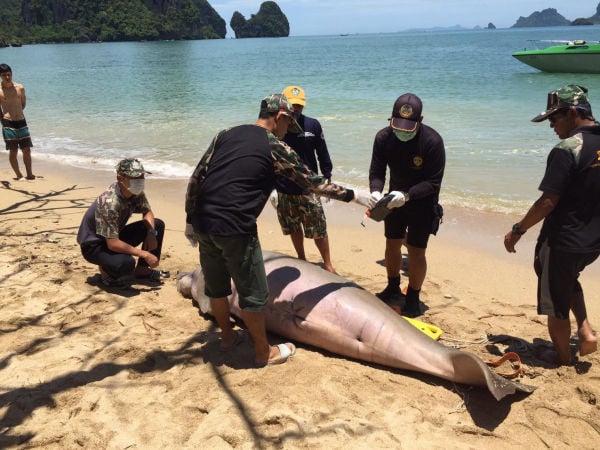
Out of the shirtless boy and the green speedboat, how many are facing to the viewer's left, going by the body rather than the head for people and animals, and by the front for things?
1

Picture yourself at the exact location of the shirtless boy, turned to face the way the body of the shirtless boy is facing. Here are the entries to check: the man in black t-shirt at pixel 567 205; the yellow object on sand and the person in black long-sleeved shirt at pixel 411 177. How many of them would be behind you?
0

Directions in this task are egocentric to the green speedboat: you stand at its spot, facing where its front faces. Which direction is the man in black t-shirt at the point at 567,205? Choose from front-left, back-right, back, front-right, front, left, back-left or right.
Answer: left

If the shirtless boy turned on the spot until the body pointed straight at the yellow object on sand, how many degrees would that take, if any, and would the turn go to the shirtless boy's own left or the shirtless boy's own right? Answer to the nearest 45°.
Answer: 0° — they already face it

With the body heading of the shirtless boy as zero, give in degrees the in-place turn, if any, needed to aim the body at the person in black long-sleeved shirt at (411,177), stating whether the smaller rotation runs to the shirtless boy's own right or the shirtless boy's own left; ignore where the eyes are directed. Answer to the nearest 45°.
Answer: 0° — they already face them

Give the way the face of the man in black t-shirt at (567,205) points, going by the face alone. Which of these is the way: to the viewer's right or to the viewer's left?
to the viewer's left

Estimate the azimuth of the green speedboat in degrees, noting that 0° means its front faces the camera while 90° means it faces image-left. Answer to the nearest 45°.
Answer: approximately 90°

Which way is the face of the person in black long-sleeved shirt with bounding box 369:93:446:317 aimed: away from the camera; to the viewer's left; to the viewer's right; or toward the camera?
toward the camera

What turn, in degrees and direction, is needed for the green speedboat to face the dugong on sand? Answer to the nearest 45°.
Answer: approximately 90° to its left

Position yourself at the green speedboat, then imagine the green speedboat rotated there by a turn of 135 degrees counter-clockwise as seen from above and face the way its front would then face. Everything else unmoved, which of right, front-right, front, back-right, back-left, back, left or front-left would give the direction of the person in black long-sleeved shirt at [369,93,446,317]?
front-right

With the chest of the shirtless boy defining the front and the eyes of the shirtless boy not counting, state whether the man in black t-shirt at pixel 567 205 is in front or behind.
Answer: in front

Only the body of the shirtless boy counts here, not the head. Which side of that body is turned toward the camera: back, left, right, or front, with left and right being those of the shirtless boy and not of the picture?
front

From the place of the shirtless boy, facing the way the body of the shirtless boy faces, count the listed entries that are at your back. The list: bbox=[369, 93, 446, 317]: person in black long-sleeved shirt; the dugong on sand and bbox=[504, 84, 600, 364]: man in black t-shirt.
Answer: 0

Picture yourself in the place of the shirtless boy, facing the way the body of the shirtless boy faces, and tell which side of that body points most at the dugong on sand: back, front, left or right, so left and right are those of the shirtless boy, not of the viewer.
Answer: front
